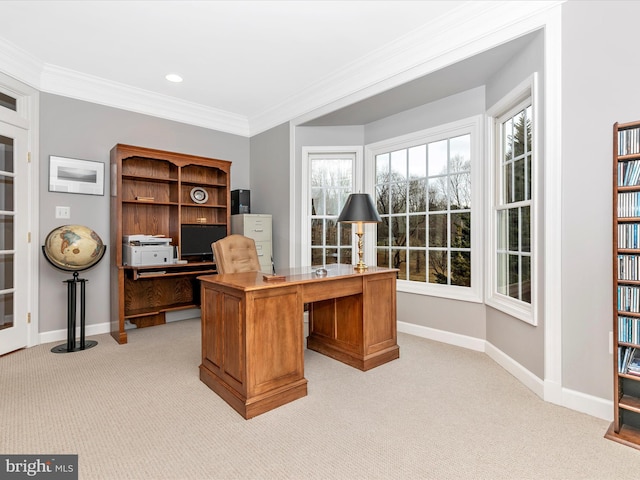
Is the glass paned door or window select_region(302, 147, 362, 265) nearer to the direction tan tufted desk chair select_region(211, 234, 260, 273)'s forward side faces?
the window

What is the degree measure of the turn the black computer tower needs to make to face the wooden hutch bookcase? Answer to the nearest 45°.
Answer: approximately 135° to its right

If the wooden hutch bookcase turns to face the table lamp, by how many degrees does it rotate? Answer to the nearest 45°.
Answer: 0° — it already faces it

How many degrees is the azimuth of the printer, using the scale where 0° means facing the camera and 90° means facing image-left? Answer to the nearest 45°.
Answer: approximately 315°

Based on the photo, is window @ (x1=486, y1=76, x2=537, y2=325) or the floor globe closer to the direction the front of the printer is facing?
the window
